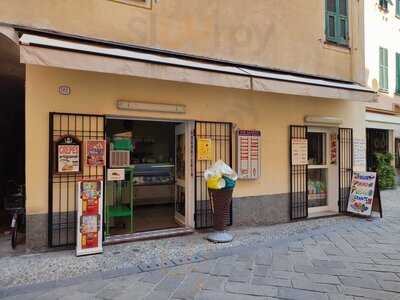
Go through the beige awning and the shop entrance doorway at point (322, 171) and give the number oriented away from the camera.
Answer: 0

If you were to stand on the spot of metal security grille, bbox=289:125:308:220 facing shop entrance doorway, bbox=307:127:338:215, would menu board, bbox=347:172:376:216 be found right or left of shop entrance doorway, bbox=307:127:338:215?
right

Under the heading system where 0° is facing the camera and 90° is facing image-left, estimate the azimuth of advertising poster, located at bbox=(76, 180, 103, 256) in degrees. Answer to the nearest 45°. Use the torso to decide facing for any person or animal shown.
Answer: approximately 0°

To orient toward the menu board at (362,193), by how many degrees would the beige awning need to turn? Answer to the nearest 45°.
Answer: approximately 90° to its left

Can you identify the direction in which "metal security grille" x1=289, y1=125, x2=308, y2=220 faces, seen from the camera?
facing the viewer and to the right of the viewer

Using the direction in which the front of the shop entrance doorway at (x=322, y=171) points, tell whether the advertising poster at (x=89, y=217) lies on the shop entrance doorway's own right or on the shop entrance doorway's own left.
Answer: on the shop entrance doorway's own right
